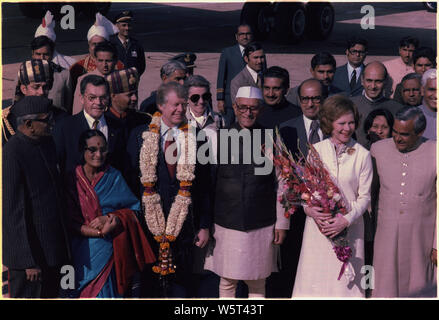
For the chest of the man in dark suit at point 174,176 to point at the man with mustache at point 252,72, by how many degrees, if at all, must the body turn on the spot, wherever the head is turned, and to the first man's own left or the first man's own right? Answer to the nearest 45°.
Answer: approximately 180°

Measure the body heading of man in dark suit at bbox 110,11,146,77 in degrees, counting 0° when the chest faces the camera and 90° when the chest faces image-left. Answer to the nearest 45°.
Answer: approximately 0°

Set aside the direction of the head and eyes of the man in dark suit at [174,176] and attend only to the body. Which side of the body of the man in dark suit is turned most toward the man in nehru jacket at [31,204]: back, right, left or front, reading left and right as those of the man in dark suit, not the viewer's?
right

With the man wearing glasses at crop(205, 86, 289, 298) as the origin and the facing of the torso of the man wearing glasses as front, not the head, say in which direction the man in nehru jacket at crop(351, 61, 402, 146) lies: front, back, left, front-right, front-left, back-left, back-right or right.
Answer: back-left

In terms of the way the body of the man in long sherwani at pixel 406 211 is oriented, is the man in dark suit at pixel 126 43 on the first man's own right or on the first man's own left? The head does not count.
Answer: on the first man's own right

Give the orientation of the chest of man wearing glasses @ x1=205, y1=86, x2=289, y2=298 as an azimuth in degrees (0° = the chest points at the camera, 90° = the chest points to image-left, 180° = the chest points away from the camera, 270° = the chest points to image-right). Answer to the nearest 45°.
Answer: approximately 0°

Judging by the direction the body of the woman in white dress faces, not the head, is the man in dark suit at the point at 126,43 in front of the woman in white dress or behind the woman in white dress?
behind

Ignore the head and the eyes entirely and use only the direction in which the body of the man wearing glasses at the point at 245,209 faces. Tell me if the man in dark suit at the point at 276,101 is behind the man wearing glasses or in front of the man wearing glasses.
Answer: behind
